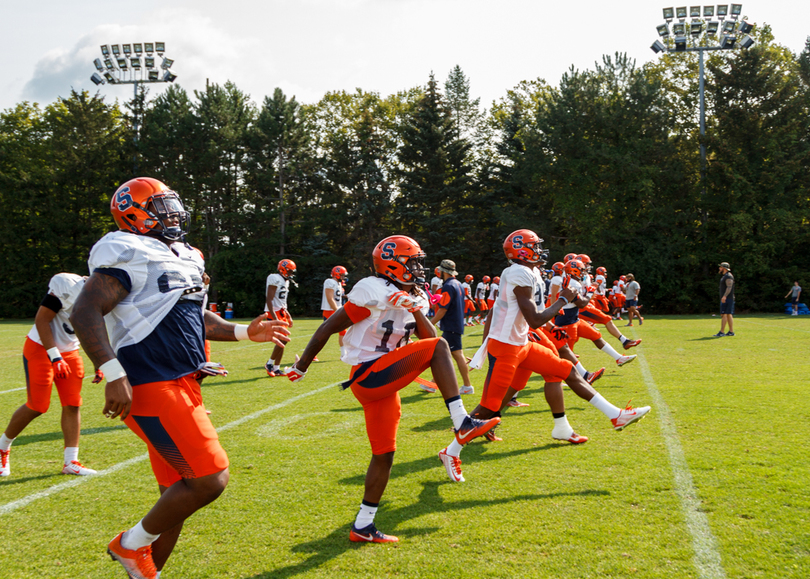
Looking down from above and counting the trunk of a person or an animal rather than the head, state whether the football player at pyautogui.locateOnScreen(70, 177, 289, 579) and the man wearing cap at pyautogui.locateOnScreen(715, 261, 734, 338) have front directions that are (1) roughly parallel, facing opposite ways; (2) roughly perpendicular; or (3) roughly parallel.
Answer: roughly parallel, facing opposite ways

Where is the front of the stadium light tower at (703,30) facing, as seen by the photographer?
facing the viewer

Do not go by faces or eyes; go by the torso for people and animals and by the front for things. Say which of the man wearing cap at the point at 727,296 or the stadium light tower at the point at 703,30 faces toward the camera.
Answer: the stadium light tower

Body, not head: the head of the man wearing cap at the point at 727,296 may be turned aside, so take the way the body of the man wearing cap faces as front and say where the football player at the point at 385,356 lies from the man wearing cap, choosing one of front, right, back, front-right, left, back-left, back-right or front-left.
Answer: left

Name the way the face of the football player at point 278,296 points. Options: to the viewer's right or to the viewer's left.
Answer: to the viewer's right

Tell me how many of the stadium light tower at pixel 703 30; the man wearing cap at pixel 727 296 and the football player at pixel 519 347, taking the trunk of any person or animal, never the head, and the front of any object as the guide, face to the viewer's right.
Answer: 1

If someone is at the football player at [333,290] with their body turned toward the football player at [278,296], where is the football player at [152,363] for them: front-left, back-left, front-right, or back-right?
front-left

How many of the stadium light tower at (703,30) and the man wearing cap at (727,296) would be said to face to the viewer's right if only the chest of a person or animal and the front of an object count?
0

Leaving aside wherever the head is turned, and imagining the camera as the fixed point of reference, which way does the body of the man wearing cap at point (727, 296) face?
to the viewer's left
